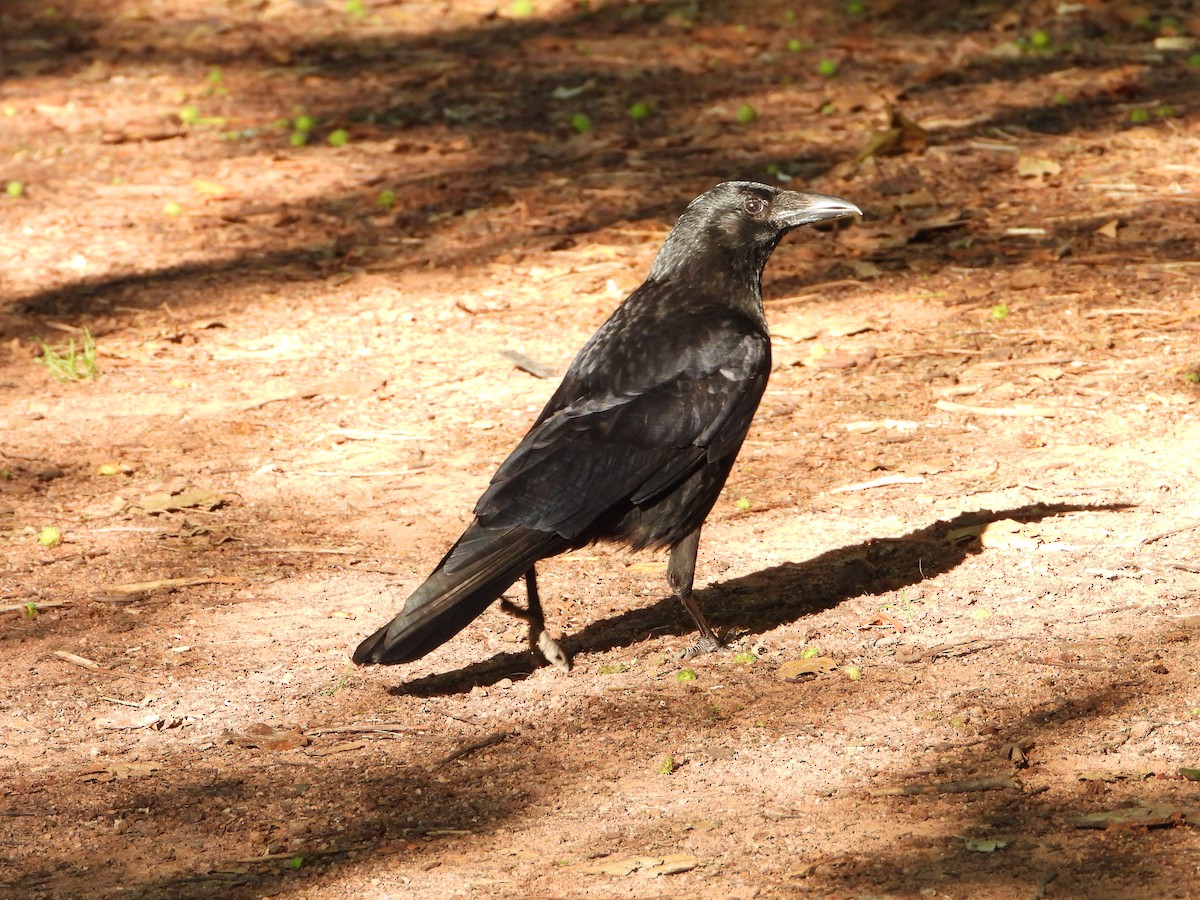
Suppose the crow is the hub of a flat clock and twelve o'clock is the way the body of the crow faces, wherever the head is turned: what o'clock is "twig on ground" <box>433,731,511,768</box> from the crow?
The twig on ground is roughly at 4 o'clock from the crow.

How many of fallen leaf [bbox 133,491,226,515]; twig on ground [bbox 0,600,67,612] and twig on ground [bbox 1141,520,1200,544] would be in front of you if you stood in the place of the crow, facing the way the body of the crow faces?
1

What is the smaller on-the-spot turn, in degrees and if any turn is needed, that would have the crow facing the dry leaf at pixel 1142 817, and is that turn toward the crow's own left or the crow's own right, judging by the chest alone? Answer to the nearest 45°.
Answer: approximately 45° to the crow's own right

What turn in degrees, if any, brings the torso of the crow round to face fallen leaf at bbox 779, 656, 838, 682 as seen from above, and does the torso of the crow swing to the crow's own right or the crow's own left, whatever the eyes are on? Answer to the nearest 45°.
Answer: approximately 45° to the crow's own right

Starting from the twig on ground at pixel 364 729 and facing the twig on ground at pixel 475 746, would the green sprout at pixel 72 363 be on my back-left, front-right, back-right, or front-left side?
back-left

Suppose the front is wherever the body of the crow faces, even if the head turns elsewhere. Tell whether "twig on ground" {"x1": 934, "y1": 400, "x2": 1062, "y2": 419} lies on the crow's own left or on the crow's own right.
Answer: on the crow's own left

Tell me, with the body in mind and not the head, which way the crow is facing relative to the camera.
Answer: to the viewer's right

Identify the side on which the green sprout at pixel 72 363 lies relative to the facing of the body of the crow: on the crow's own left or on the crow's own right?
on the crow's own left

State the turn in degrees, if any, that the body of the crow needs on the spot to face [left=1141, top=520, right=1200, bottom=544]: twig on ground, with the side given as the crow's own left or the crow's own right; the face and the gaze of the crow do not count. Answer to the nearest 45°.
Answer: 0° — it already faces it

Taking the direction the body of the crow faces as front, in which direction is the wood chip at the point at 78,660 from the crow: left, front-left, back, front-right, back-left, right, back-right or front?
back

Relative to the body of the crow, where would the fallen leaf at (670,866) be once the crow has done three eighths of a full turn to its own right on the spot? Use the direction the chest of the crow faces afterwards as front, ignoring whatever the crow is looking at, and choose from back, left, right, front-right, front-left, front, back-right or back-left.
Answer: front-left

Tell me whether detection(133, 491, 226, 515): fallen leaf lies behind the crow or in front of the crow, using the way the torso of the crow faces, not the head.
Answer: behind

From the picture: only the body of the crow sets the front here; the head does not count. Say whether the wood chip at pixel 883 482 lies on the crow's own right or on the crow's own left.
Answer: on the crow's own left
